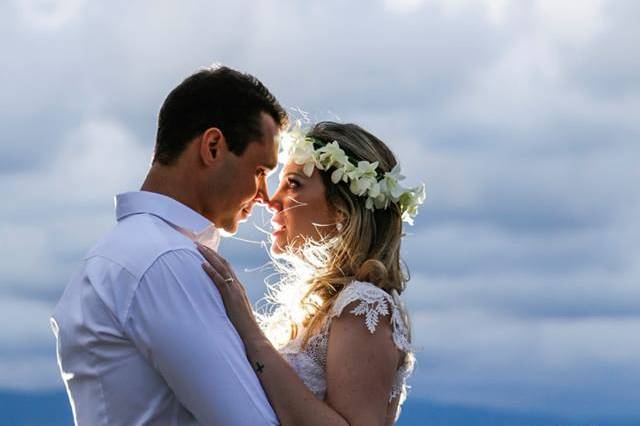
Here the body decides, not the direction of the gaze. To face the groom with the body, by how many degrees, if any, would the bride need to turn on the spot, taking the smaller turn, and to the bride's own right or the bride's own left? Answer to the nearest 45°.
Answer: approximately 45° to the bride's own left

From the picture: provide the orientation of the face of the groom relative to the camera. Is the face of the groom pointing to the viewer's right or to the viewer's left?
to the viewer's right

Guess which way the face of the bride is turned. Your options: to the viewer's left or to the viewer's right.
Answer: to the viewer's left

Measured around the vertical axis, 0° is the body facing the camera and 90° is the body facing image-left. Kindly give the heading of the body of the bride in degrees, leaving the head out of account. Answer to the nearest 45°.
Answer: approximately 90°
